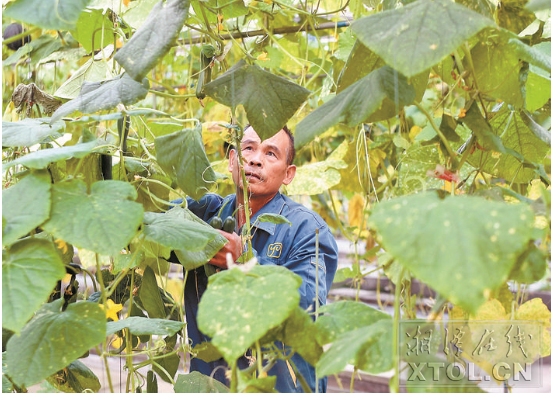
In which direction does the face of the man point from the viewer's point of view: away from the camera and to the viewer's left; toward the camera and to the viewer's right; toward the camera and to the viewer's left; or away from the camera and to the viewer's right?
toward the camera and to the viewer's left

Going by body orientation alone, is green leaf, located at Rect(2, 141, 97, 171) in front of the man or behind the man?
in front

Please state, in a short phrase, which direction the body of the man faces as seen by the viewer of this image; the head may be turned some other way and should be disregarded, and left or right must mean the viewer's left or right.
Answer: facing the viewer and to the left of the viewer

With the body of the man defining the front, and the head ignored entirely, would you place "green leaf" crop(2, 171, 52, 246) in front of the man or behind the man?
in front
